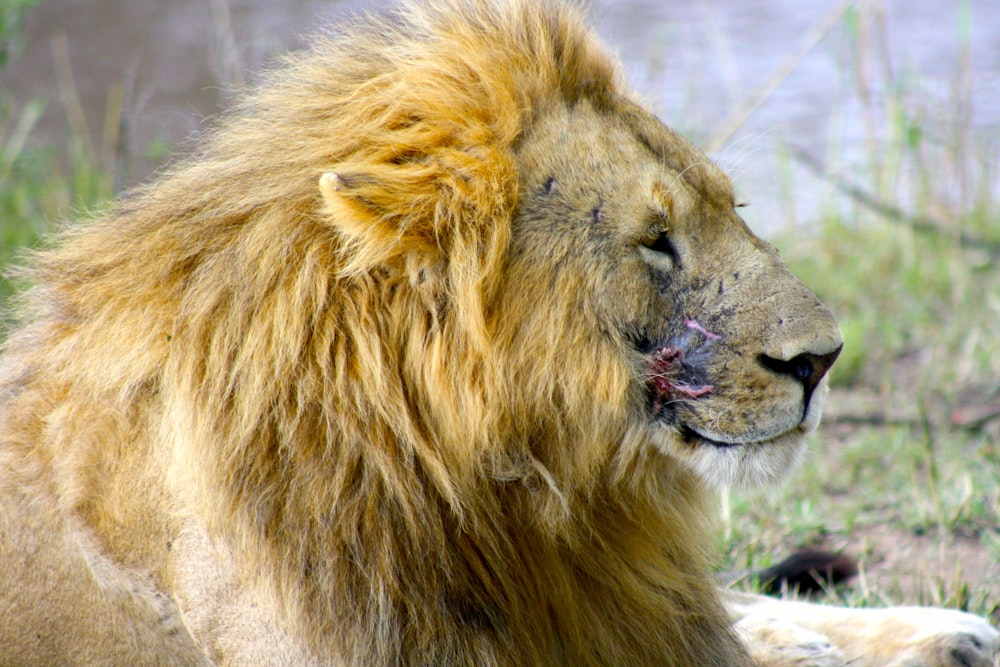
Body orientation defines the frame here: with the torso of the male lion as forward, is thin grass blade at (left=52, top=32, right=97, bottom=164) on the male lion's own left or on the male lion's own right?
on the male lion's own left

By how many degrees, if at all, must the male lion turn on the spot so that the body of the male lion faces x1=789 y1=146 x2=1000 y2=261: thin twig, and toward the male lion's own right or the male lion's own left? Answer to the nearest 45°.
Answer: approximately 45° to the male lion's own left

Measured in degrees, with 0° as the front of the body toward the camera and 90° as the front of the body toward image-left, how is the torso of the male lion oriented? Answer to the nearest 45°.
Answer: approximately 270°
